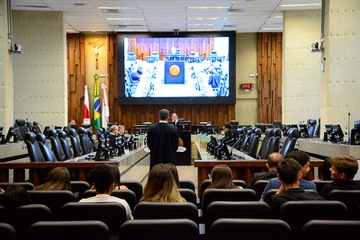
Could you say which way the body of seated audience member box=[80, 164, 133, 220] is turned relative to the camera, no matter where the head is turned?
away from the camera

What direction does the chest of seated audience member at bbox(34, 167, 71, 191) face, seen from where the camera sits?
away from the camera

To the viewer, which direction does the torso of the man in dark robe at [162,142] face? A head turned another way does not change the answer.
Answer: away from the camera

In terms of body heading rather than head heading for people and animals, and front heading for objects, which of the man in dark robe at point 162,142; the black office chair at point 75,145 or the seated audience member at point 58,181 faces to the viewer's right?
the black office chair

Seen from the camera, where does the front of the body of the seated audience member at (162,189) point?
away from the camera

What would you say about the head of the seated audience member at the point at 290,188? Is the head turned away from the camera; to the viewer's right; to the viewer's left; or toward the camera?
away from the camera

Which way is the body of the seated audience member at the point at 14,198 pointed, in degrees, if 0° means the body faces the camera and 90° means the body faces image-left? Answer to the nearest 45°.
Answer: approximately 180°

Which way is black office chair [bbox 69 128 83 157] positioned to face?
to the viewer's right

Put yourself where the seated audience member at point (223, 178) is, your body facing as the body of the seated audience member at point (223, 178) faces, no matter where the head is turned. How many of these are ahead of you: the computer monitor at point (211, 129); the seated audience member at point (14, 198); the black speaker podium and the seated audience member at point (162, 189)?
2

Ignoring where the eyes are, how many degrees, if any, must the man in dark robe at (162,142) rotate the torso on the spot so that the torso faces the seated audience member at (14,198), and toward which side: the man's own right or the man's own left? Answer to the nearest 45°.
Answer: approximately 180°

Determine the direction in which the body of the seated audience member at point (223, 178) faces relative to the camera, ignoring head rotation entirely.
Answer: away from the camera

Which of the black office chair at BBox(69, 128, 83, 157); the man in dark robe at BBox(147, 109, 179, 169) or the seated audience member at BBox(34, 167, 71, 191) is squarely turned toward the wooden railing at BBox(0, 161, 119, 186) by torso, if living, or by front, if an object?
the seated audience member
